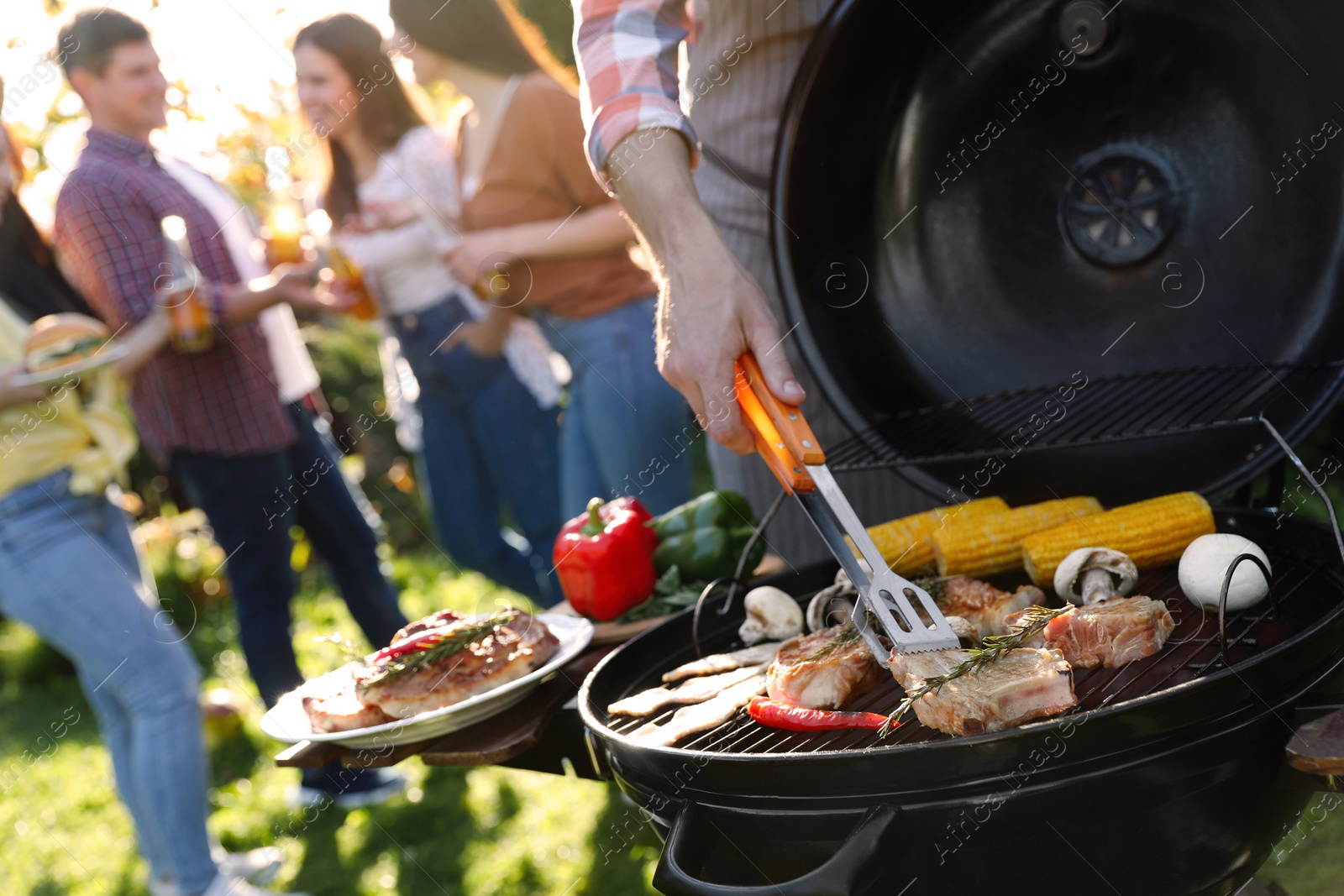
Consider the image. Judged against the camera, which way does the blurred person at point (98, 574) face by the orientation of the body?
to the viewer's right

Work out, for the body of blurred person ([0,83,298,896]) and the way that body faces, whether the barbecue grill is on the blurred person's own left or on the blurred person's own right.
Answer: on the blurred person's own right
